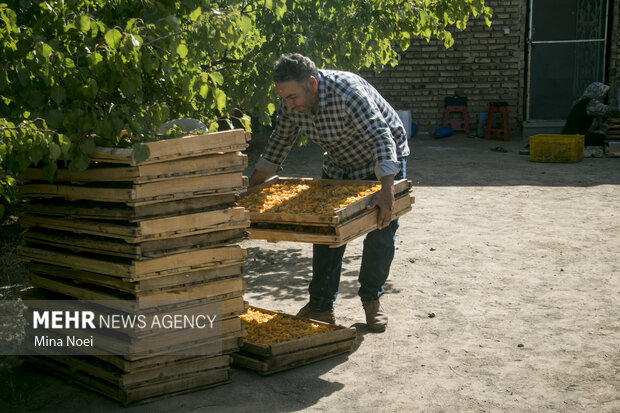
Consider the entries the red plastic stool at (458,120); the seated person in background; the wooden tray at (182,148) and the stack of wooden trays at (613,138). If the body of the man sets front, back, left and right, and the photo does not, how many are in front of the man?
1

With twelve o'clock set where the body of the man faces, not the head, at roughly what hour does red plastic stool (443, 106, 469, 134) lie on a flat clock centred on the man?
The red plastic stool is roughly at 5 o'clock from the man.

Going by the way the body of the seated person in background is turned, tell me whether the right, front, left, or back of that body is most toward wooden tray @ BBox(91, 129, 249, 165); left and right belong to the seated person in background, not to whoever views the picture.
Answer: right

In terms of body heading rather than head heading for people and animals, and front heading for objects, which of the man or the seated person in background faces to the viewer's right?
the seated person in background

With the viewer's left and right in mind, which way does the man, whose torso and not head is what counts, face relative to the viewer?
facing the viewer and to the left of the viewer

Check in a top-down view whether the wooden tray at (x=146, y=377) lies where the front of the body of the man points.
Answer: yes

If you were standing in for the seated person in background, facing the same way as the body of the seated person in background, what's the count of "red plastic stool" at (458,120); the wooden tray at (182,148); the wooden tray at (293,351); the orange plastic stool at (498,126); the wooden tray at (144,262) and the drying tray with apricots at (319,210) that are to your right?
4

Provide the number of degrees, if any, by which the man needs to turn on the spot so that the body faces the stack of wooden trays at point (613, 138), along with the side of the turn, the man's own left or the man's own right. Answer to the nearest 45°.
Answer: approximately 180°

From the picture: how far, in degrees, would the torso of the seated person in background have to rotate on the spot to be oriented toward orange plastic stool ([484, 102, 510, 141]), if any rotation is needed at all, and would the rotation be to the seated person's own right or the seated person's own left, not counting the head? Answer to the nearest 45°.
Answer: approximately 135° to the seated person's own left

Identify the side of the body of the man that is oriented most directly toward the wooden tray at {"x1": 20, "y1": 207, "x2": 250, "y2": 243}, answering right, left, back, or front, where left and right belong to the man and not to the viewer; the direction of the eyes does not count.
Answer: front

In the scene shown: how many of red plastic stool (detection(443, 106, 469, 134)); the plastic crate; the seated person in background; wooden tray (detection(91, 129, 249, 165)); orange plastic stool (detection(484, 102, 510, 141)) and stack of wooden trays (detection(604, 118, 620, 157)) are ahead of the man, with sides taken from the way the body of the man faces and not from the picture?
1

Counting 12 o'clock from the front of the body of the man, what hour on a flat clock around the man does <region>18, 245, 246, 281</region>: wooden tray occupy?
The wooden tray is roughly at 12 o'clock from the man.
